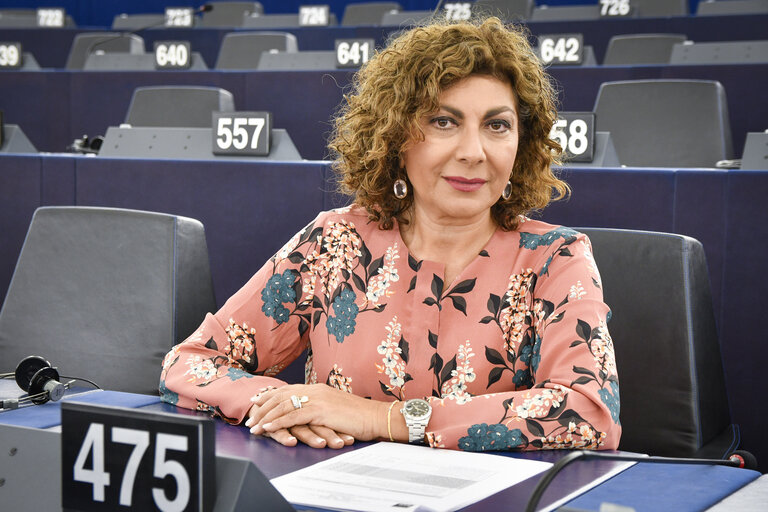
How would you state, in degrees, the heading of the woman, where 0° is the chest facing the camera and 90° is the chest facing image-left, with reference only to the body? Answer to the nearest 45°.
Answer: approximately 0°

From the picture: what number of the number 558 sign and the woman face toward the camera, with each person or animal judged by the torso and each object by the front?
2

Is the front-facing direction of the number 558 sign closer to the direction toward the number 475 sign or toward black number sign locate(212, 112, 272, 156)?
the number 475 sign

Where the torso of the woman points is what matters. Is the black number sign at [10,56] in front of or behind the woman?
behind

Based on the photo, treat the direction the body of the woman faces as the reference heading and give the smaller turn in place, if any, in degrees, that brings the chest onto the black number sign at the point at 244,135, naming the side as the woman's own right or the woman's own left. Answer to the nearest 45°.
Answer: approximately 180°

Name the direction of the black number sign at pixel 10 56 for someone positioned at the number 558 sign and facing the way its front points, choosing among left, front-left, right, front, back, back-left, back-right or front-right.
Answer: back-right

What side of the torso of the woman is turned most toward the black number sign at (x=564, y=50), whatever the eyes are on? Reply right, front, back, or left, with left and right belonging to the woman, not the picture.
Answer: back

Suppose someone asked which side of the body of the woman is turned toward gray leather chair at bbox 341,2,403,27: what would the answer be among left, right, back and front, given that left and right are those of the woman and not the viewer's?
back
